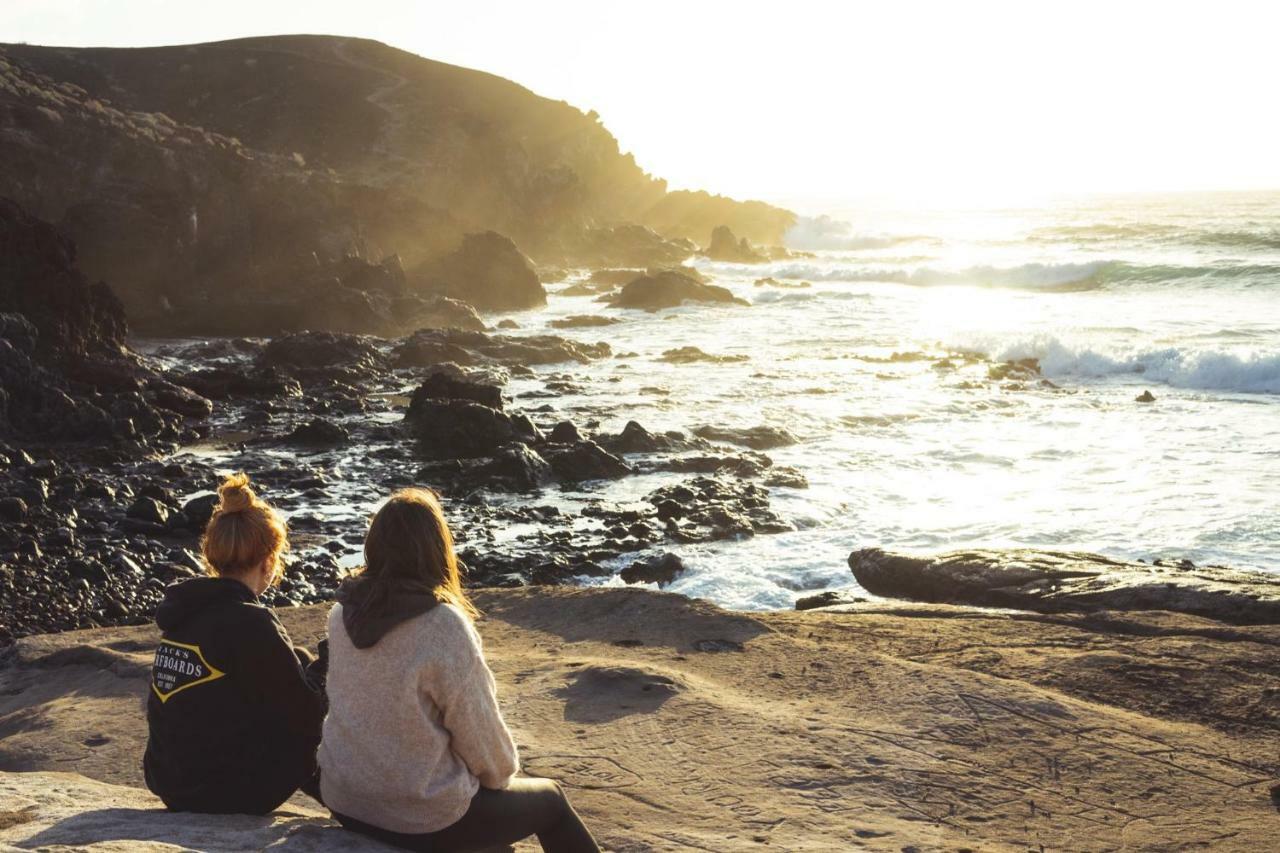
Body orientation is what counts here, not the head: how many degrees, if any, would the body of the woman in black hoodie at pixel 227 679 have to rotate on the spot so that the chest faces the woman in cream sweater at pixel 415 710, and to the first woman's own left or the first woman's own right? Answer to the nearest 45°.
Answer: approximately 90° to the first woman's own right

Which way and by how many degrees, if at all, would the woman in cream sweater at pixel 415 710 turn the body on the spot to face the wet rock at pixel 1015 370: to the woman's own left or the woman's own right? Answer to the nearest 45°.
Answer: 0° — they already face it

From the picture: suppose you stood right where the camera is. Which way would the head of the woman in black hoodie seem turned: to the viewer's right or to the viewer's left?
to the viewer's right

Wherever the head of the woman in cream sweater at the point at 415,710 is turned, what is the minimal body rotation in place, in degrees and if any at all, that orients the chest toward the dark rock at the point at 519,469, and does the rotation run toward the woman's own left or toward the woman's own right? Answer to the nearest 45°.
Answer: approximately 45° to the woman's own left

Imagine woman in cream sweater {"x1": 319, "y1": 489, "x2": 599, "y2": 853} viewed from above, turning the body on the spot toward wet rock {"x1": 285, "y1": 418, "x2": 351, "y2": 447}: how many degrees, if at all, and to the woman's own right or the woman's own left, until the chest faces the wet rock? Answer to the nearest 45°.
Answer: approximately 45° to the woman's own left

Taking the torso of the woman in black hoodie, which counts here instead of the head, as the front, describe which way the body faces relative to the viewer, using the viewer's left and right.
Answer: facing away from the viewer and to the right of the viewer

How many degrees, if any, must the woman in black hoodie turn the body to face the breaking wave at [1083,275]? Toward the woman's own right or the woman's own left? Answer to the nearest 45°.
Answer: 0° — they already face it

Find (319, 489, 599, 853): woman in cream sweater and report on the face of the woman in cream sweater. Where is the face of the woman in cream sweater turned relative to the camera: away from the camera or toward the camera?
away from the camera

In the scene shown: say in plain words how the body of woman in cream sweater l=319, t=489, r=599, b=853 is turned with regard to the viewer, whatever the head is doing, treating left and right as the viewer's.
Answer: facing away from the viewer and to the right of the viewer

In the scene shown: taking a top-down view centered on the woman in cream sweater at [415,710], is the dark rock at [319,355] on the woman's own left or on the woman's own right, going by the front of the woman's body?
on the woman's own left
